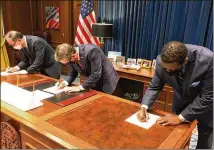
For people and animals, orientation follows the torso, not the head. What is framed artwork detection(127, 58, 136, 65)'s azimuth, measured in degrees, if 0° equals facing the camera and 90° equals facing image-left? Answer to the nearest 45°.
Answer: approximately 0°

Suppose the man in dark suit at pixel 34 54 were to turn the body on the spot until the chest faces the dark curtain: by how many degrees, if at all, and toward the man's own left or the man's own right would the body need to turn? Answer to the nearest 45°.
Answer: approximately 135° to the man's own left

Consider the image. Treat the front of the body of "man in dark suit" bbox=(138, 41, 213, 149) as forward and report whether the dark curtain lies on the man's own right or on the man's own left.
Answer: on the man's own right

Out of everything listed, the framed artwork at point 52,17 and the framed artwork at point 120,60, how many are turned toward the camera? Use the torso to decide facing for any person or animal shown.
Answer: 2

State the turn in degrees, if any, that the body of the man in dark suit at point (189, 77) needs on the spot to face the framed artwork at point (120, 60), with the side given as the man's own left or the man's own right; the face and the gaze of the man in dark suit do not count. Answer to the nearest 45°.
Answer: approximately 90° to the man's own right

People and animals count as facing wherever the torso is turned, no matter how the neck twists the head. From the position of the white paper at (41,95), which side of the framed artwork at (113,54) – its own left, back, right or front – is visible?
front

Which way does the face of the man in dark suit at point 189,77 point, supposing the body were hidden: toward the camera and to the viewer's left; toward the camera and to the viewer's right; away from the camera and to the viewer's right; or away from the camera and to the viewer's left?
toward the camera and to the viewer's left

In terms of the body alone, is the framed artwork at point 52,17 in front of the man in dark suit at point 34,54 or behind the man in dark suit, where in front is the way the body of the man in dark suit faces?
behind
